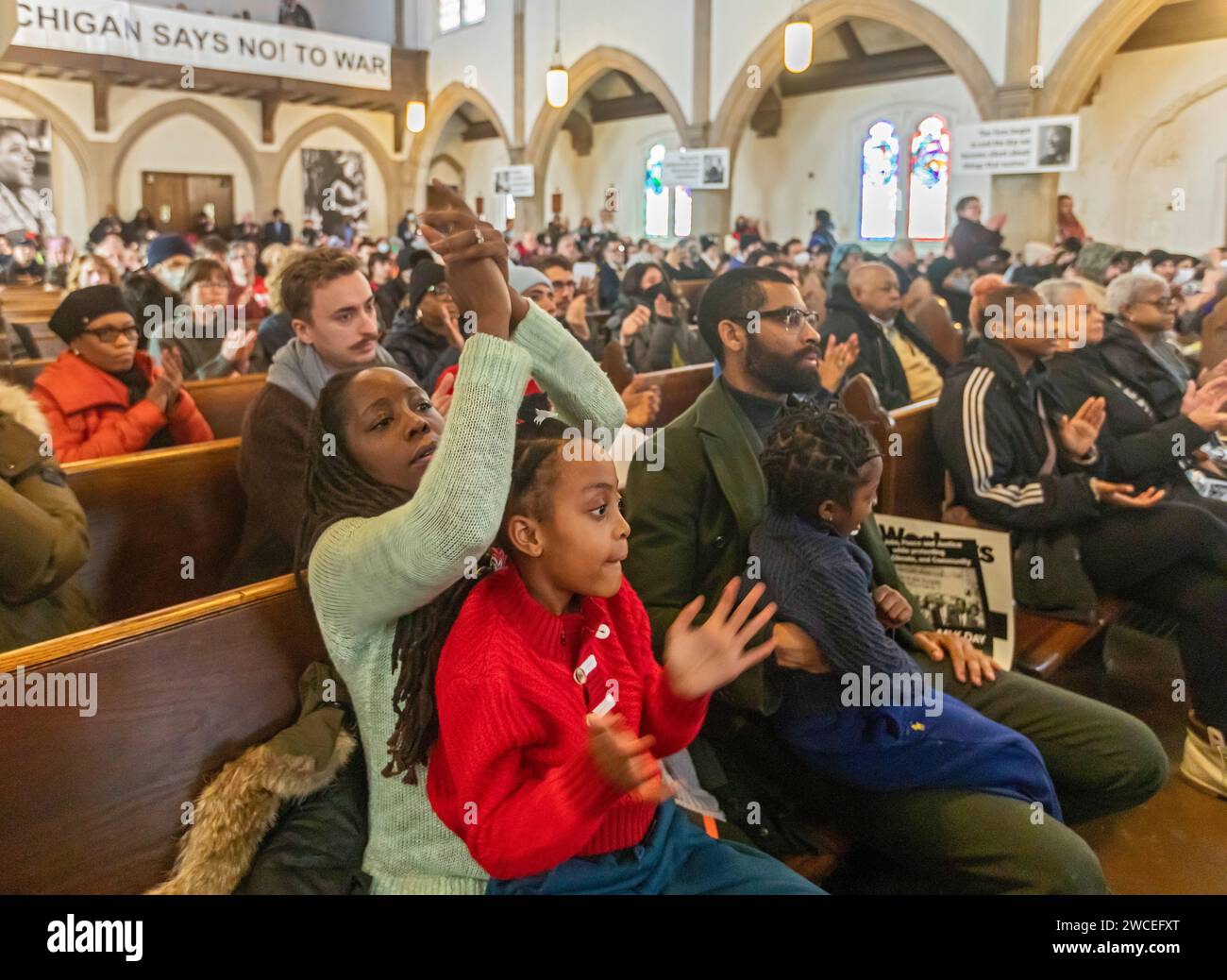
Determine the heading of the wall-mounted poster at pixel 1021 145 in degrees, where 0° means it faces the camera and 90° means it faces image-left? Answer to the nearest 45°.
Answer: approximately 45°

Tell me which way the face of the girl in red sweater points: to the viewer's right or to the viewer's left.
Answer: to the viewer's right

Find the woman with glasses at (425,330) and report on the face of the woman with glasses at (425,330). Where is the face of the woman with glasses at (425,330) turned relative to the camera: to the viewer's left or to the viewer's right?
to the viewer's right

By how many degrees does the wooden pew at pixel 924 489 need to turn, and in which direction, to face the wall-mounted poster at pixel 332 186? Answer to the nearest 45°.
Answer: approximately 180°

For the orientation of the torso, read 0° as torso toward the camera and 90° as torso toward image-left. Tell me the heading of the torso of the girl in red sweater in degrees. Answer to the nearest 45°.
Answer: approximately 315°

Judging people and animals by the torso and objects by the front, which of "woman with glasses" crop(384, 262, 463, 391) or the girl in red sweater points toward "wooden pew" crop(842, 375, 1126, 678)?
the woman with glasses

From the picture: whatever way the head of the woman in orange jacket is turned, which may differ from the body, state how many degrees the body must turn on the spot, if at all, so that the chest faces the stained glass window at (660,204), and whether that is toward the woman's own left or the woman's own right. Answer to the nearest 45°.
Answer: approximately 90° to the woman's own left

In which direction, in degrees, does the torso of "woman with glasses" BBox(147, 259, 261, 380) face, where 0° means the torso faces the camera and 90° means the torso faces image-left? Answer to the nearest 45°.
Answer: approximately 315°

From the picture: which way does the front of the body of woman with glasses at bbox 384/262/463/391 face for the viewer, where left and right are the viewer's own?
facing the viewer and to the right of the viewer

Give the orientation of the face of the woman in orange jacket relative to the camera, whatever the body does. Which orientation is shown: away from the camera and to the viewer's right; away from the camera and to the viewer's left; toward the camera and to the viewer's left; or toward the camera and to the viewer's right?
toward the camera and to the viewer's right
